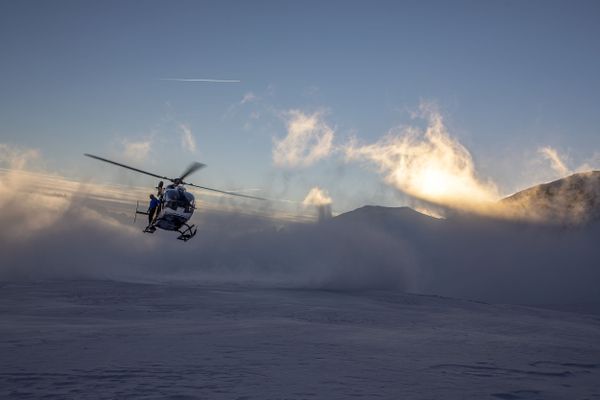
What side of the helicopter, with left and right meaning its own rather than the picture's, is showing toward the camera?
front
